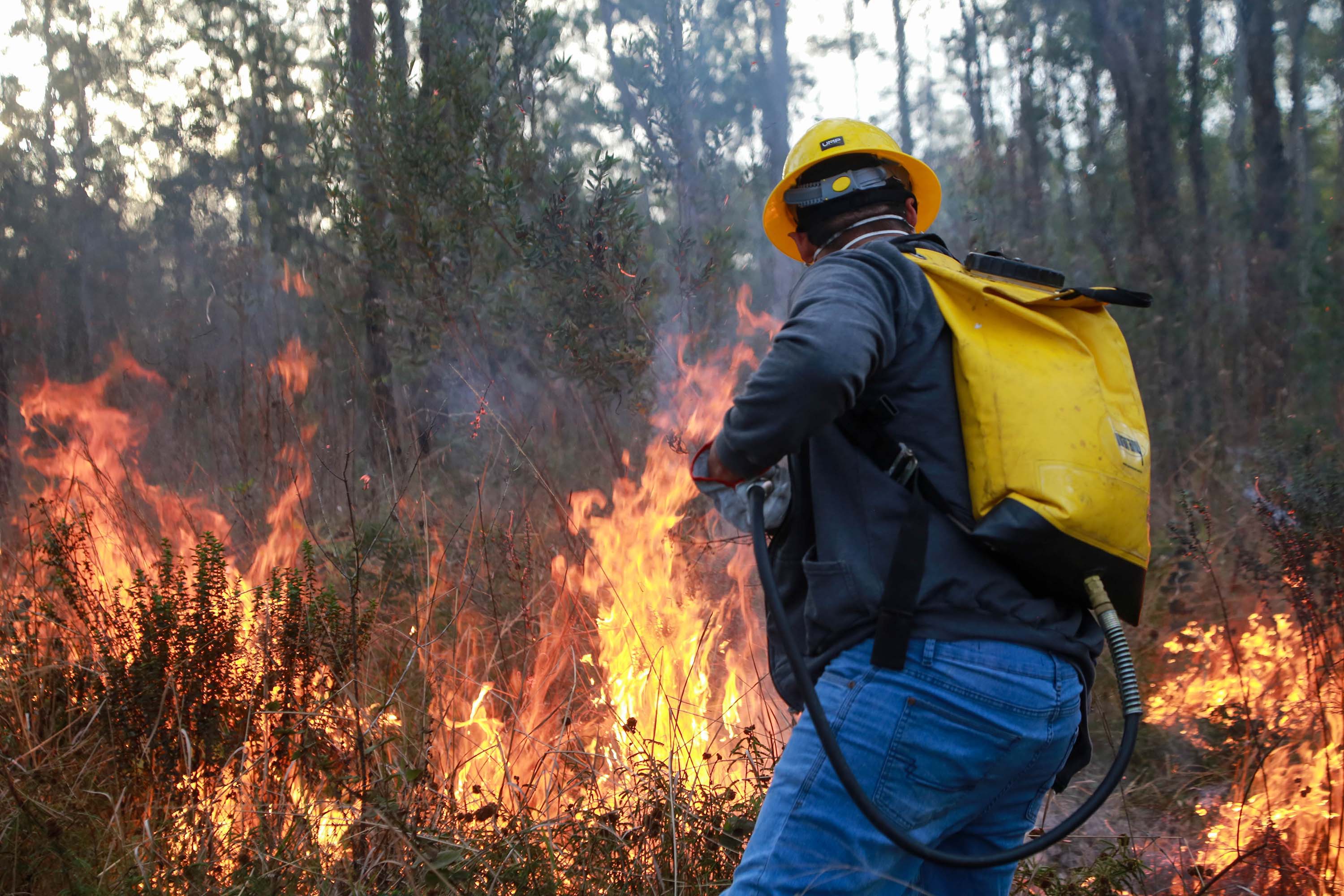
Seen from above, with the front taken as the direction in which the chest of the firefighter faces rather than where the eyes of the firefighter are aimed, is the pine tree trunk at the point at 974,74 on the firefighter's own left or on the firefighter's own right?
on the firefighter's own right

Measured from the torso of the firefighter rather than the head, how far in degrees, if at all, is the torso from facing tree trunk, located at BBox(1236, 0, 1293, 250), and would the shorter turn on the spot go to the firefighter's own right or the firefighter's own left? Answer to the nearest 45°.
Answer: approximately 45° to the firefighter's own right

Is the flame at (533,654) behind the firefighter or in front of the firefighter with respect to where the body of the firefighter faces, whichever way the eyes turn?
in front

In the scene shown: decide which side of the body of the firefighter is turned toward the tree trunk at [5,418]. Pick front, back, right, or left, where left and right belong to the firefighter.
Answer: front

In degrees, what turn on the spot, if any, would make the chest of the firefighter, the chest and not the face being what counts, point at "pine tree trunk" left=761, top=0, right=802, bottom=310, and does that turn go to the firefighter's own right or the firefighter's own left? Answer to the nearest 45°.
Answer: approximately 45° to the firefighter's own right

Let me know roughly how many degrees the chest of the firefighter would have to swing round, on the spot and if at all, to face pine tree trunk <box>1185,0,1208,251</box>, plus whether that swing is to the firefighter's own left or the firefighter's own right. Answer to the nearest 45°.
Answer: approximately 45° to the firefighter's own right

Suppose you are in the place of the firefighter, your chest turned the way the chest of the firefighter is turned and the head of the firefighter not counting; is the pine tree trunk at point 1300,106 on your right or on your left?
on your right

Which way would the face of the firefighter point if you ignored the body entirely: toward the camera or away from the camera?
away from the camera

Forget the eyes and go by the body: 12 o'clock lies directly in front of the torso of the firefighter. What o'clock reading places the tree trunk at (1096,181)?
The tree trunk is roughly at 2 o'clock from the firefighter.

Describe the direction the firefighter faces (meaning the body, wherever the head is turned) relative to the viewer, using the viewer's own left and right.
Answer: facing away from the viewer and to the left of the viewer

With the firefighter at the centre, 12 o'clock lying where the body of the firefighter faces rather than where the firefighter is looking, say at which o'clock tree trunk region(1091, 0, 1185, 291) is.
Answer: The tree trunk is roughly at 2 o'clock from the firefighter.
